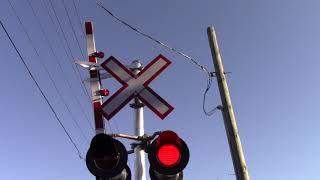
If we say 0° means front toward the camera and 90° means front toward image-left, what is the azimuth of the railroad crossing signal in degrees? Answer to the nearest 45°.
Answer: approximately 0°

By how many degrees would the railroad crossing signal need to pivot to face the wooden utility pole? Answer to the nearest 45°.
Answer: approximately 135° to its left

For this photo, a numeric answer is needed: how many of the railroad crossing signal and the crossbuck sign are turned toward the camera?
2

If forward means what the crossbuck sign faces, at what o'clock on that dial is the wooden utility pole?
The wooden utility pole is roughly at 7 o'clock from the crossbuck sign.
